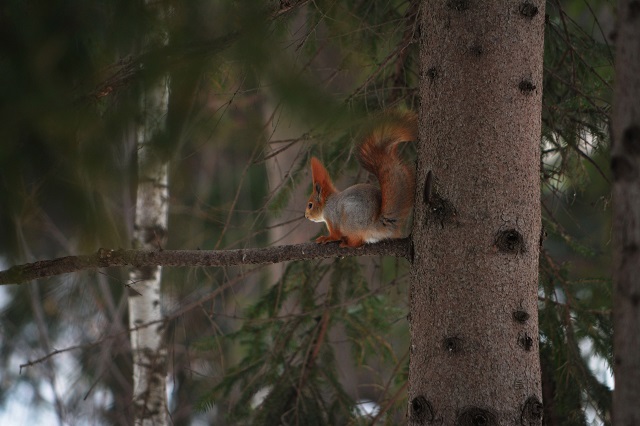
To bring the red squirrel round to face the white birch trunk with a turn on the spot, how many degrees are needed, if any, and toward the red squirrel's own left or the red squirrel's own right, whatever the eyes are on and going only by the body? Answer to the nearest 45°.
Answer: approximately 45° to the red squirrel's own right

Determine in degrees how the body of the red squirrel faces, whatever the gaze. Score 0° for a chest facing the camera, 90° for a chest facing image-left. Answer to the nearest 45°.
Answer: approximately 90°
